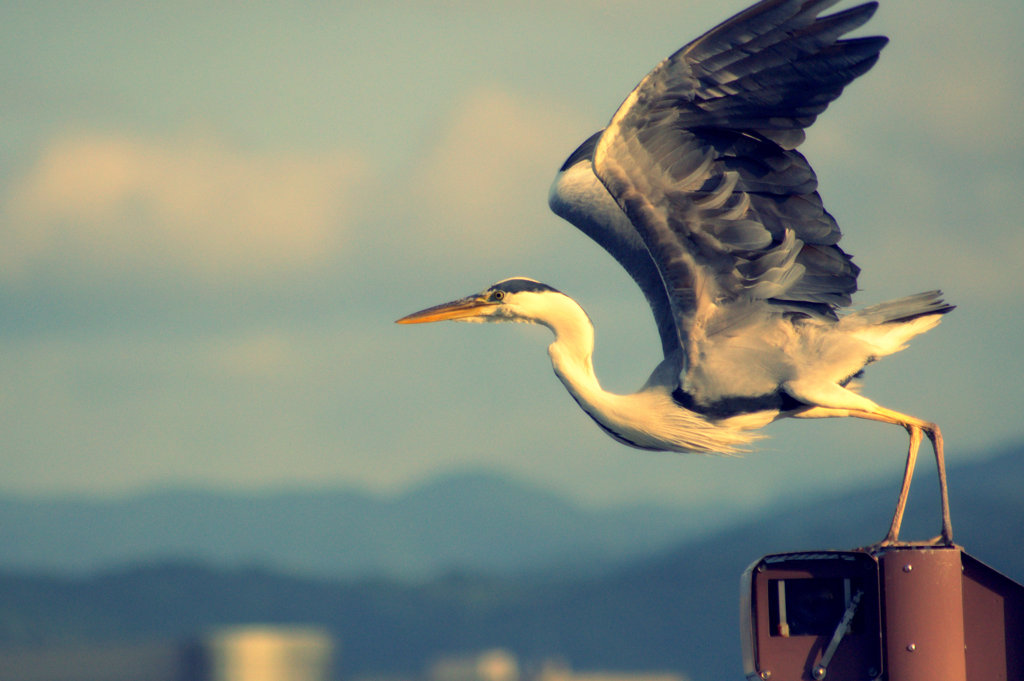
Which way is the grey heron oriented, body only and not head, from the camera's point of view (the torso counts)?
to the viewer's left
